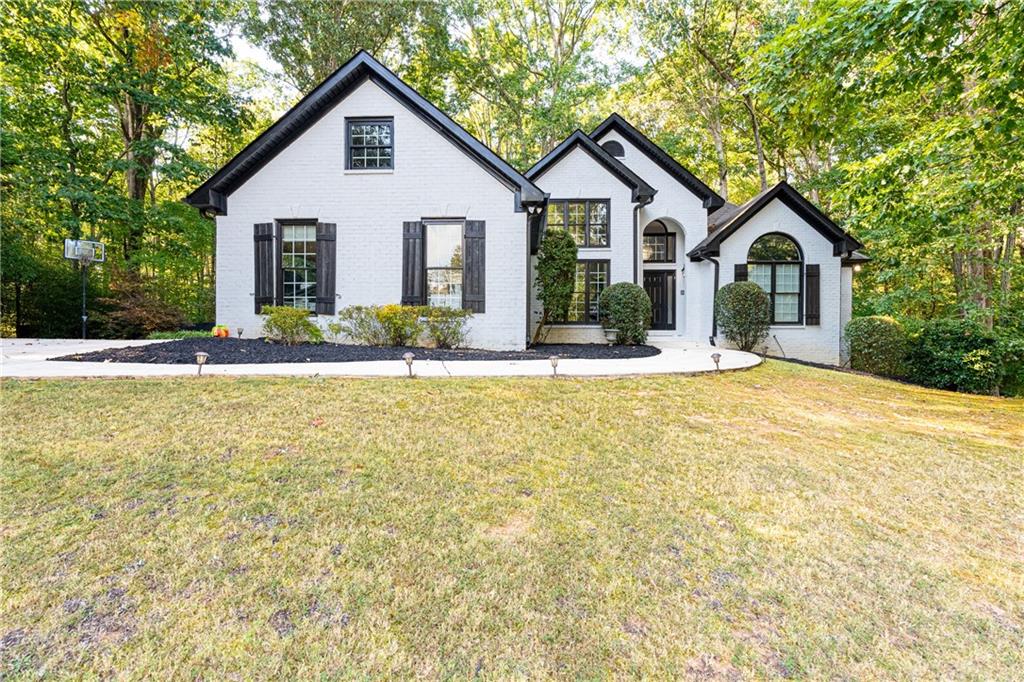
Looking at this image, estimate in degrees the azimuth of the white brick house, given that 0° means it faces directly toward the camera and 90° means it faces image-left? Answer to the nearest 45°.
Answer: approximately 0°

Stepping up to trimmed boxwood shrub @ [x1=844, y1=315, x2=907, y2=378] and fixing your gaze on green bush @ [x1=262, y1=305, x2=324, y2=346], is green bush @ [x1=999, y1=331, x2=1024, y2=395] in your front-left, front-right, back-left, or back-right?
back-left

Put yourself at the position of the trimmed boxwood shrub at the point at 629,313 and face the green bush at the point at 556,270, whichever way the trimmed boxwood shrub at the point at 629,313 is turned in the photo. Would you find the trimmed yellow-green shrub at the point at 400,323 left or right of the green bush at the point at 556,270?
left

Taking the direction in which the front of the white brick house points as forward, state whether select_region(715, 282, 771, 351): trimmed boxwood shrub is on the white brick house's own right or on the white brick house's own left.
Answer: on the white brick house's own left

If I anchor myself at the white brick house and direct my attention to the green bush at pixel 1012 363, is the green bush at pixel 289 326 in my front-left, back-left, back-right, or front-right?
back-right

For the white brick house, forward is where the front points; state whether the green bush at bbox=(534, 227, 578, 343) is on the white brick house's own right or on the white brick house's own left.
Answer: on the white brick house's own left

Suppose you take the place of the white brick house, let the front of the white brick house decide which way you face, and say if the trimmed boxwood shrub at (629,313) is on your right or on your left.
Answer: on your left
